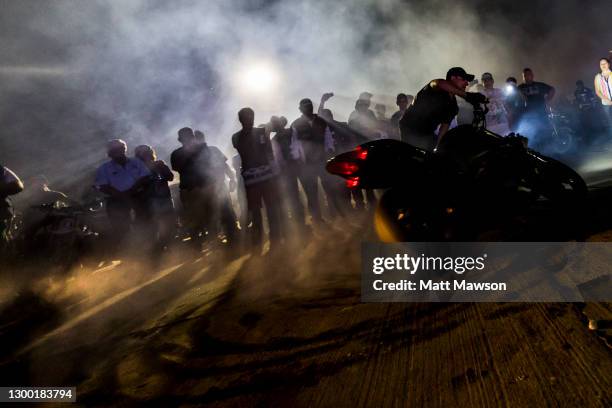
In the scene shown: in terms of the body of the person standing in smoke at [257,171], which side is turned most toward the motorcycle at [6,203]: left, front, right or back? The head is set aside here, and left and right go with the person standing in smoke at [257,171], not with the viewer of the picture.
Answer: right

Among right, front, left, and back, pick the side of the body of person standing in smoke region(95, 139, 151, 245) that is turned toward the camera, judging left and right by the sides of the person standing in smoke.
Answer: front

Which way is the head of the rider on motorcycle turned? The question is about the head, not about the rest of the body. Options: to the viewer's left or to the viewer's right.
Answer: to the viewer's right

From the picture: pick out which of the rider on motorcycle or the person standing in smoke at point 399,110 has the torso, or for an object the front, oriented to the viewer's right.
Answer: the rider on motorcycle

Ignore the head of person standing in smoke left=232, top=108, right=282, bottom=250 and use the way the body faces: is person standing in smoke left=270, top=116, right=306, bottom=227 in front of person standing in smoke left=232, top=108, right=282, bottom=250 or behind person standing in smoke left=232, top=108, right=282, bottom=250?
behind

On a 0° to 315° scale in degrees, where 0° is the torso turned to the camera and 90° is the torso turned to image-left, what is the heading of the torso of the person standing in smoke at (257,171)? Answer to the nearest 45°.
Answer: approximately 0°

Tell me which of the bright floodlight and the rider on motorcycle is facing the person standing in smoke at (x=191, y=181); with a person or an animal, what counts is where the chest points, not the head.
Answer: the bright floodlight

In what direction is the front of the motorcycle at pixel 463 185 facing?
to the viewer's right

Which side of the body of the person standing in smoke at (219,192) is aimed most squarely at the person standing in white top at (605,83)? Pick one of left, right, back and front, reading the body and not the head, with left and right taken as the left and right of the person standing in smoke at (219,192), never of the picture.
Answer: left

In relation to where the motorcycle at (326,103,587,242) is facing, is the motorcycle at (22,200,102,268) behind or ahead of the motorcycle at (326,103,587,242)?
behind

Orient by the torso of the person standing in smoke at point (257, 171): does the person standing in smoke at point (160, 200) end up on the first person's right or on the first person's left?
on the first person's right

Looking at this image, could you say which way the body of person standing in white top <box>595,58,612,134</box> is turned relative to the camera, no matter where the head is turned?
toward the camera
